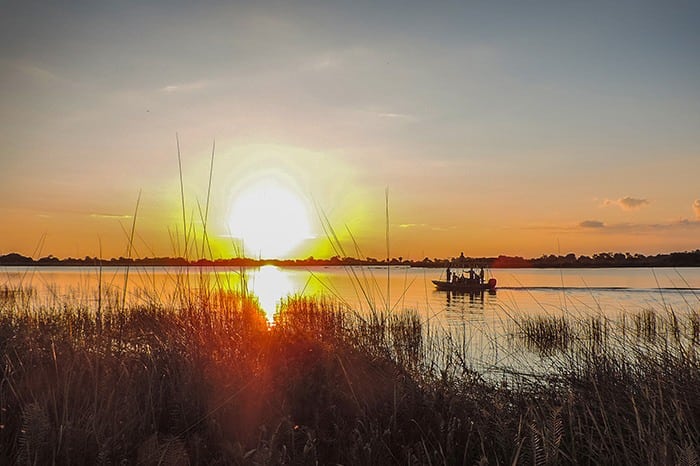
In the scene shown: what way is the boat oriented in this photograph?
to the viewer's left
